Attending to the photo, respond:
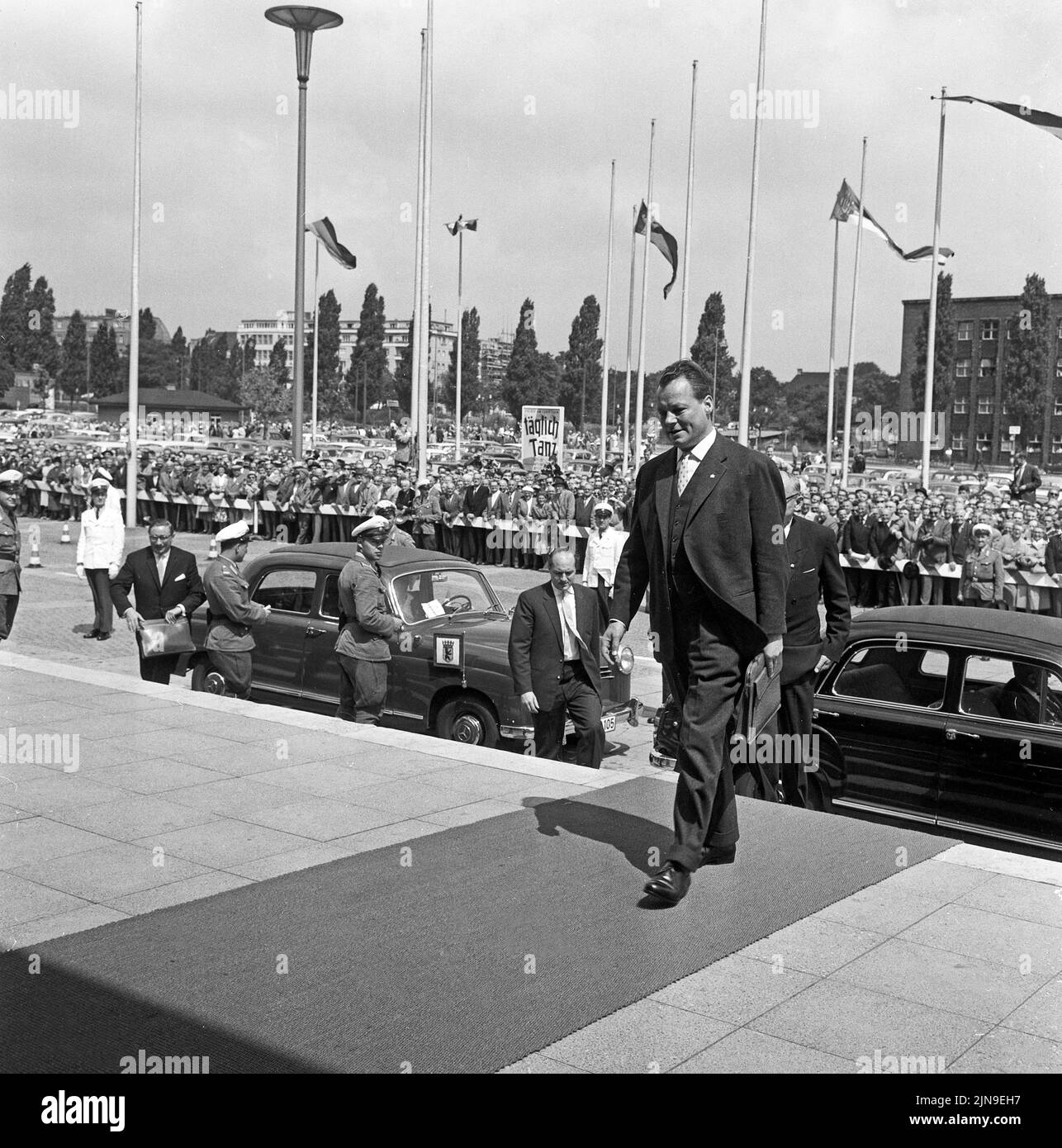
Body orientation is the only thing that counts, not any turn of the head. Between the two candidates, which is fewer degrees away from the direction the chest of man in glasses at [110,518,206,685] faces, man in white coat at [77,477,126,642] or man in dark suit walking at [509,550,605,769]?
the man in dark suit walking

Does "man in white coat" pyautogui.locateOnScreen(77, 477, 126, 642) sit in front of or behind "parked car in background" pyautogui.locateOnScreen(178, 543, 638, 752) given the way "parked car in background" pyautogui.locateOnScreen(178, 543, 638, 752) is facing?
behind

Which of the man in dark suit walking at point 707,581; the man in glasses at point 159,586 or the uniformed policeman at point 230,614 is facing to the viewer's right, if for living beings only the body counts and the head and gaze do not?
the uniformed policeman

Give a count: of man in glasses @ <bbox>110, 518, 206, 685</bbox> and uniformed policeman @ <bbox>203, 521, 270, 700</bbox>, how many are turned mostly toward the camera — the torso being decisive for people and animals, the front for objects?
1

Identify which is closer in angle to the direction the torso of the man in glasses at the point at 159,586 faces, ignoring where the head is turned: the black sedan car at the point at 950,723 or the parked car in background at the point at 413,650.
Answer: the black sedan car

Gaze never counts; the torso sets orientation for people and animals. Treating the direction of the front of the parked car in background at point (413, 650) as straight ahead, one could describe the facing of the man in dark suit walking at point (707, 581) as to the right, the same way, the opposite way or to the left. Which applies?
to the right

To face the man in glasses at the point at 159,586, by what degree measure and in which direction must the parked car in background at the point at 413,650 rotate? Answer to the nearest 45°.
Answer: approximately 135° to its right

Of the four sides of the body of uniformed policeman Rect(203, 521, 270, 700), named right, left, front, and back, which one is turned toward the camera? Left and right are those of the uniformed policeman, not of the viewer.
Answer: right

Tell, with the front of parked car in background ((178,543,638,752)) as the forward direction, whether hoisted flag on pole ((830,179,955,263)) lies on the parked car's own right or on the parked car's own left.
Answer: on the parked car's own left

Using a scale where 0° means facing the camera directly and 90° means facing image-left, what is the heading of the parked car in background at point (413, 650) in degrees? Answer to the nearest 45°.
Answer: approximately 315°

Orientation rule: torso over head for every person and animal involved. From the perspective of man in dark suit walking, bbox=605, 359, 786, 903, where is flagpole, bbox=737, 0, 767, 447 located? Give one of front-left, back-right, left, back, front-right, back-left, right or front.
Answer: back-right

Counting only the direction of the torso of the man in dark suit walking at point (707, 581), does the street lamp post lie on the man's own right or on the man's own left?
on the man's own right

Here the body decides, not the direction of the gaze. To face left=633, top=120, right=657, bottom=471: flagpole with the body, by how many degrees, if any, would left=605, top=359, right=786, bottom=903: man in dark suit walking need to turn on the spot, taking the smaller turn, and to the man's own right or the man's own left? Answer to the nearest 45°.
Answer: approximately 135° to the man's own right

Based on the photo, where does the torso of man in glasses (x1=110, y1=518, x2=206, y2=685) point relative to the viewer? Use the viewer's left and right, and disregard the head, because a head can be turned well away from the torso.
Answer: facing the viewer
